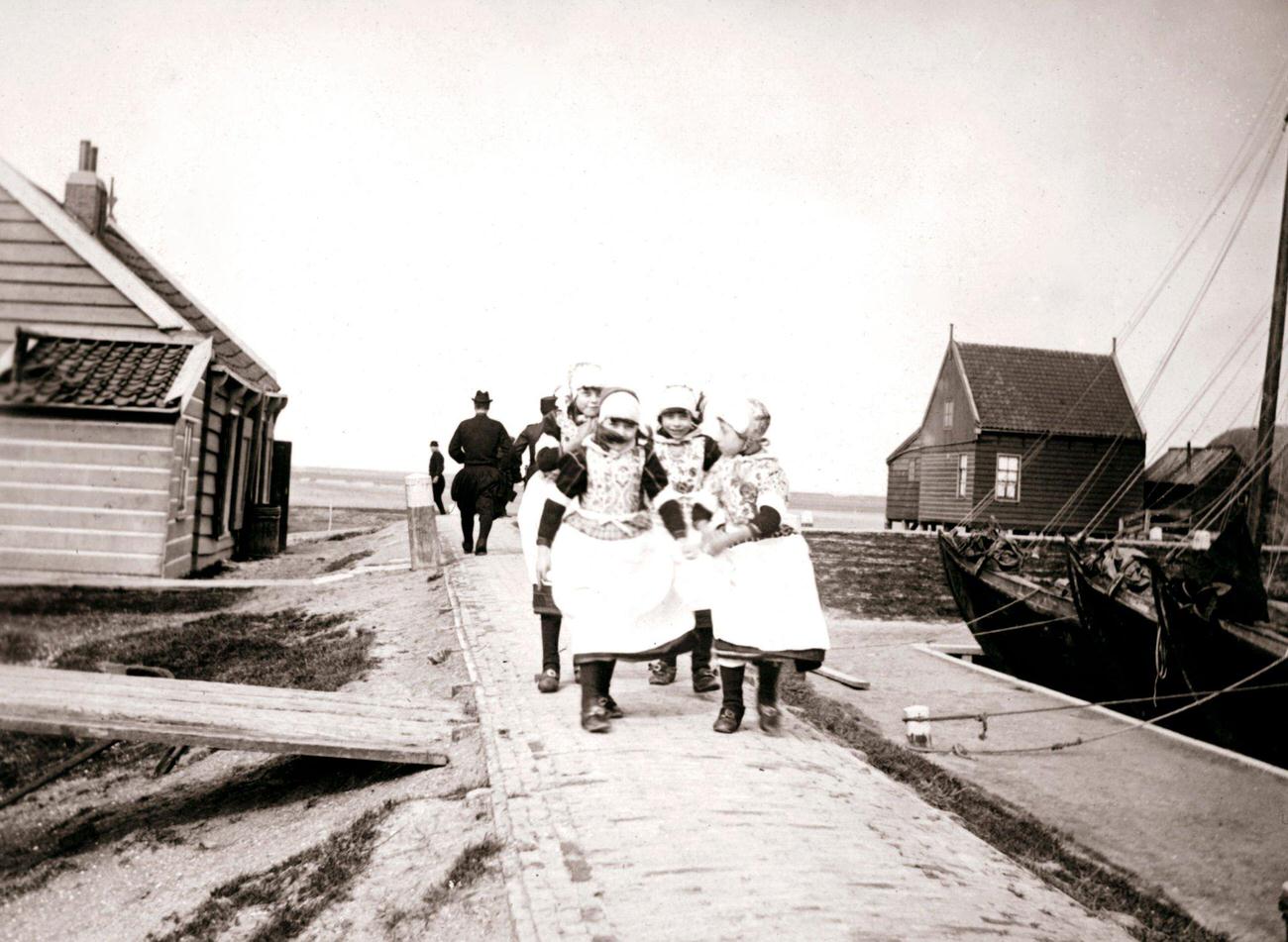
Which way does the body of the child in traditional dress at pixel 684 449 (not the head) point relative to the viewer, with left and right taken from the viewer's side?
facing the viewer

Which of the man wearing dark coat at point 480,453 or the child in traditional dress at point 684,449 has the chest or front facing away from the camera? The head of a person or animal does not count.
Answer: the man wearing dark coat

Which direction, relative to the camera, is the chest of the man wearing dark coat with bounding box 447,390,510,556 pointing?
away from the camera

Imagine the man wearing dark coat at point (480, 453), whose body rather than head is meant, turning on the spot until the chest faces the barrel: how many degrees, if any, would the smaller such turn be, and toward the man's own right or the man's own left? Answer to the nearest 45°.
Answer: approximately 45° to the man's own left

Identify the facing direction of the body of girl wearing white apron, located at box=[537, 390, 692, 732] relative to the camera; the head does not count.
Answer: toward the camera

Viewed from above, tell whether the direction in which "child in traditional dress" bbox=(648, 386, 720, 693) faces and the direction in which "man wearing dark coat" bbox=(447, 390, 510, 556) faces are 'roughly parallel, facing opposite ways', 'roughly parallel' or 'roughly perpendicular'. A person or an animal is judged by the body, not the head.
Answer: roughly parallel, facing opposite ways

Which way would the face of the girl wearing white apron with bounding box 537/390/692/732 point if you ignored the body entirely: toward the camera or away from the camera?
toward the camera

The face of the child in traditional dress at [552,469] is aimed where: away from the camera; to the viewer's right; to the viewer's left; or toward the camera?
toward the camera

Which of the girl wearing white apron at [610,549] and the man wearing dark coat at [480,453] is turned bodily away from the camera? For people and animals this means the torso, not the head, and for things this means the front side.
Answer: the man wearing dark coat

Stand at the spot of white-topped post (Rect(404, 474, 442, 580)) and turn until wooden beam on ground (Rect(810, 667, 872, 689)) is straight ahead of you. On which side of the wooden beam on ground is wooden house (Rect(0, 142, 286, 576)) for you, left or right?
right

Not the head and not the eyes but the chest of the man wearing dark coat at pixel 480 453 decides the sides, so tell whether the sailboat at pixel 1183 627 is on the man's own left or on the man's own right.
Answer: on the man's own right

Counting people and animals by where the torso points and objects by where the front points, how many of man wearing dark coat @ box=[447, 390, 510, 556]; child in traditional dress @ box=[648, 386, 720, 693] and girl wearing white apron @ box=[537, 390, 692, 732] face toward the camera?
2

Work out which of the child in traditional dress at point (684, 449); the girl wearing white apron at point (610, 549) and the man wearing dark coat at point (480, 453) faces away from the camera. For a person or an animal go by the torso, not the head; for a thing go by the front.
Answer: the man wearing dark coat

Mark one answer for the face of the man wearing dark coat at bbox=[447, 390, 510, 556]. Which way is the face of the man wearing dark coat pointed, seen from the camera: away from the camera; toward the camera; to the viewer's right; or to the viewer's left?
away from the camera

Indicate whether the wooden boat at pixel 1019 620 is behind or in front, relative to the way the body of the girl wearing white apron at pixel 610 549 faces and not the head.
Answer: behind
